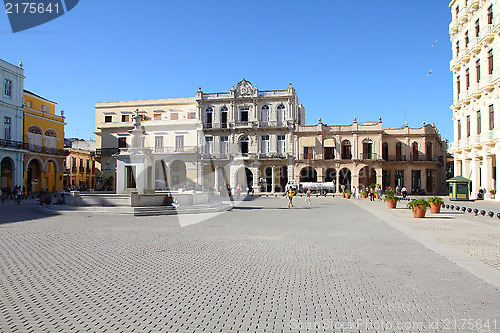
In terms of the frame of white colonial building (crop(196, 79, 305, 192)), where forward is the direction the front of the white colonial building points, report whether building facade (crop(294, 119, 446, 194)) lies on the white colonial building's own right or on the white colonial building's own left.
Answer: on the white colonial building's own left

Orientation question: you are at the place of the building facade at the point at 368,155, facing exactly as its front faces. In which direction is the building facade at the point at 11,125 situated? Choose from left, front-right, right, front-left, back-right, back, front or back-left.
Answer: front-right

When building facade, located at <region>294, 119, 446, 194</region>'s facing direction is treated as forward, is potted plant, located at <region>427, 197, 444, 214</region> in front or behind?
in front

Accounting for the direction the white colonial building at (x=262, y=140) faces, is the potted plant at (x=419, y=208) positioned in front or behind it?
in front

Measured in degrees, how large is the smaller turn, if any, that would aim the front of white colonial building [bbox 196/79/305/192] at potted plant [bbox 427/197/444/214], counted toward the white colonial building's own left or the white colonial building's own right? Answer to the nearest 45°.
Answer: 0° — it already faces it

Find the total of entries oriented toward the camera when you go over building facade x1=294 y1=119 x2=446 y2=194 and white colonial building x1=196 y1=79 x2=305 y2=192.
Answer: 2

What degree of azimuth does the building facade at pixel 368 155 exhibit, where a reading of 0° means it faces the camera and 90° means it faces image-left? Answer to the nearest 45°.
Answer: approximately 0°

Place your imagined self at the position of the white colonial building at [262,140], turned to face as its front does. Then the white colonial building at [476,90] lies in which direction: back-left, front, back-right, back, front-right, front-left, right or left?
front-left

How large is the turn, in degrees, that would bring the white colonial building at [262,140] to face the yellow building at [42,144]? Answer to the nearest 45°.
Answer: approximately 90° to its right
